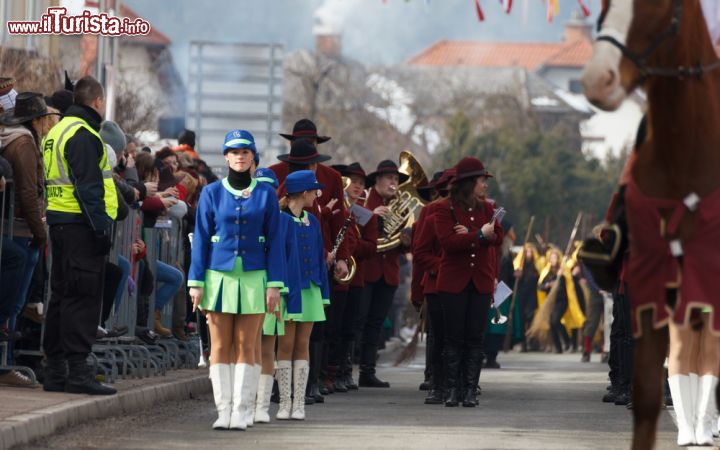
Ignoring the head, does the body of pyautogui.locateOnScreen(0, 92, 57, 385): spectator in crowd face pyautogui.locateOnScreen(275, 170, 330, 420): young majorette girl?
yes

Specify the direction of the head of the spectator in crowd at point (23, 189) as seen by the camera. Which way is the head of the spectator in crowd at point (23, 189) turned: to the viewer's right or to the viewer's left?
to the viewer's right

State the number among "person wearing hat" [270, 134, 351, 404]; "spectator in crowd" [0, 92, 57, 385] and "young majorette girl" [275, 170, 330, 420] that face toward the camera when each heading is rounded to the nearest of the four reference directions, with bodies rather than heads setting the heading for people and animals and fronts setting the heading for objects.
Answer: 2

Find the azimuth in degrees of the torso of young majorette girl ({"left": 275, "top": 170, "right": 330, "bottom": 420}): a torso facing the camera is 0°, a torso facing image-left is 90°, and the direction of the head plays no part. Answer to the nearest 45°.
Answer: approximately 0°

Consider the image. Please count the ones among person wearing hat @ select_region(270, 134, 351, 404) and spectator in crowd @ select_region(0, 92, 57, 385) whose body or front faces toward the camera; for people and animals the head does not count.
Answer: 1

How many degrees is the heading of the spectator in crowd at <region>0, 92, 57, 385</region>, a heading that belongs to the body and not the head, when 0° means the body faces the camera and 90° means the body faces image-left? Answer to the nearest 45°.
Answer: approximately 270°

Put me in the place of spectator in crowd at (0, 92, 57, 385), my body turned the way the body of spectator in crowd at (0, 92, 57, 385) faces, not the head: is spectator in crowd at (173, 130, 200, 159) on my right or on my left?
on my left
